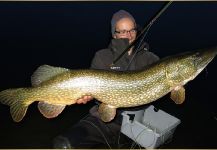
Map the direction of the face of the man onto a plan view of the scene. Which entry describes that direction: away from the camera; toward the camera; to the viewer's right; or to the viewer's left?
toward the camera

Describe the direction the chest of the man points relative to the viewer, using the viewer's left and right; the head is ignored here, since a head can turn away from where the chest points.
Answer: facing the viewer

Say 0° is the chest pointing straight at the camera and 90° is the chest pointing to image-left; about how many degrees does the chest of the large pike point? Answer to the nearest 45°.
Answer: approximately 270°
